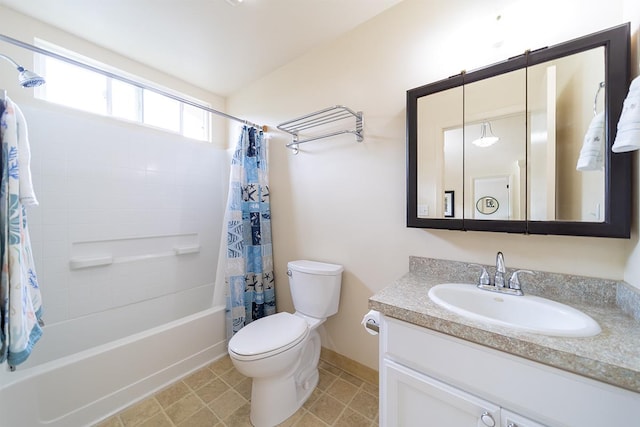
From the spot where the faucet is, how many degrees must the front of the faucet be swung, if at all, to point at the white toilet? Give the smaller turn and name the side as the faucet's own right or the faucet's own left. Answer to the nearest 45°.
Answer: approximately 90° to the faucet's own right

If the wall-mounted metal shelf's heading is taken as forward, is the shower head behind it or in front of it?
in front

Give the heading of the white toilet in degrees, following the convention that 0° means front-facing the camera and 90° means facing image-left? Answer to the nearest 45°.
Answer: approximately 45°

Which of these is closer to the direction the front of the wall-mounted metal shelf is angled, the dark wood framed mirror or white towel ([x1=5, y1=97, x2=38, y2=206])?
the white towel

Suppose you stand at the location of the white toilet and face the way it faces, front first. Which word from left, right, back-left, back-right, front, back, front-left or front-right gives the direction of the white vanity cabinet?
left

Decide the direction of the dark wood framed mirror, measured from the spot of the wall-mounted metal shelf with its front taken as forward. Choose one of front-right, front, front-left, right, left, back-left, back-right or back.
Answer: left

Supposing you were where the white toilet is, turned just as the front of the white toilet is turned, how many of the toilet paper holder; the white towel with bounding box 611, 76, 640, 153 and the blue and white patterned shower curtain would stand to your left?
2

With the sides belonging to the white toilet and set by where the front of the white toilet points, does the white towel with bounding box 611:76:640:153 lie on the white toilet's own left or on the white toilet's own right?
on the white toilet's own left
